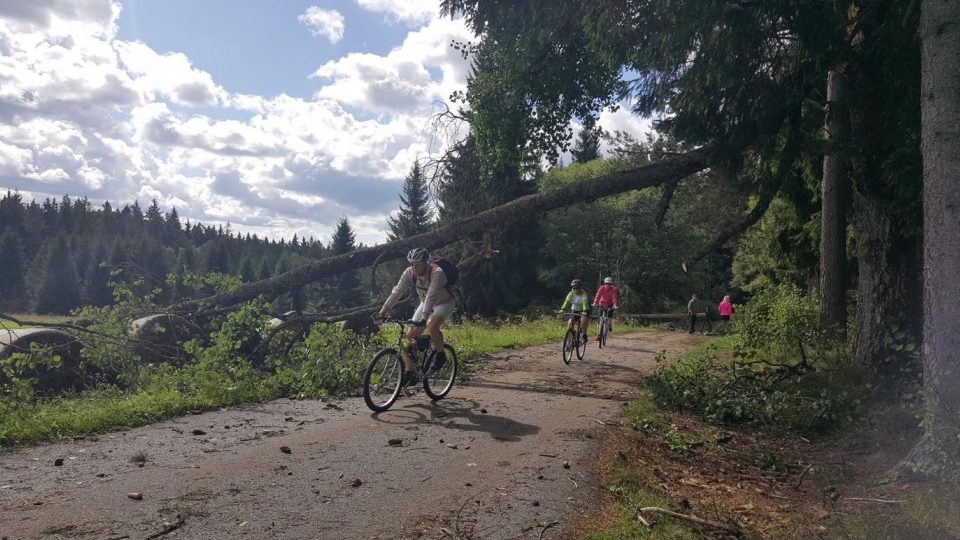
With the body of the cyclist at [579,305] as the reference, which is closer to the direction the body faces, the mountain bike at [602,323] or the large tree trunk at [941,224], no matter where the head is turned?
the large tree trunk

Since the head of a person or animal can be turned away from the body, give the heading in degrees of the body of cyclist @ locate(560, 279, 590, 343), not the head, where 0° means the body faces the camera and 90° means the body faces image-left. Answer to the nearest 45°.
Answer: approximately 45°

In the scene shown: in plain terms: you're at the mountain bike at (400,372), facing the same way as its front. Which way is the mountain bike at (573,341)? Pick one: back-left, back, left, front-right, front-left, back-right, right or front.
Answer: back

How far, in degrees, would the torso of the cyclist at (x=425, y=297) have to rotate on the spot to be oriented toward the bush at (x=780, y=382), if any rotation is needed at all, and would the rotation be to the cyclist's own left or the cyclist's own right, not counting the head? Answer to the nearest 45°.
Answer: approximately 135° to the cyclist's own left

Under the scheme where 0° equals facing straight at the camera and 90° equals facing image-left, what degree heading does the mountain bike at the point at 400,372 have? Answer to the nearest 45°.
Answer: approximately 45°

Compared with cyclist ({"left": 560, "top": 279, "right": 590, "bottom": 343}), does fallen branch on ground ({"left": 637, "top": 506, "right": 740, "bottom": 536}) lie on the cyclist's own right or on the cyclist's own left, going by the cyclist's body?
on the cyclist's own left

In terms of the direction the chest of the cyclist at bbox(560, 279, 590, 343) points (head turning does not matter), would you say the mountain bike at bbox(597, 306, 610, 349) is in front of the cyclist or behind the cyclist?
behind

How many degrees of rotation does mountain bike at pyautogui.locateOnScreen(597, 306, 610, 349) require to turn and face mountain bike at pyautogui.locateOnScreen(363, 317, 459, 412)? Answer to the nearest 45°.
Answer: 0° — it already faces it

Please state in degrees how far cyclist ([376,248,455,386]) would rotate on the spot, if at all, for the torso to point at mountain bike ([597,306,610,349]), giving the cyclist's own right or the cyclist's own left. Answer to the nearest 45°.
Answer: approximately 180°
